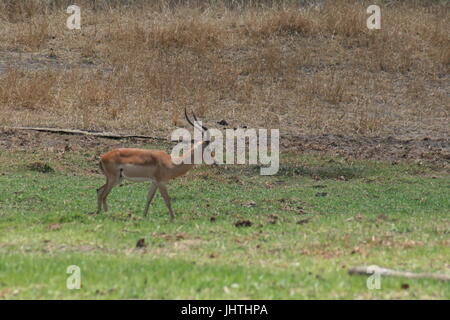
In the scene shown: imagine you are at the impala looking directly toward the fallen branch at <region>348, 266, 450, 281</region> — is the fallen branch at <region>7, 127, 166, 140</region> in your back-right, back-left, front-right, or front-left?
back-left

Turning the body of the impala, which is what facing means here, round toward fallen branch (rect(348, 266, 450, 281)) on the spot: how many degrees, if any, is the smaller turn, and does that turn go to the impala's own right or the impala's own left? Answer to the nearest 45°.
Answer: approximately 45° to the impala's own right

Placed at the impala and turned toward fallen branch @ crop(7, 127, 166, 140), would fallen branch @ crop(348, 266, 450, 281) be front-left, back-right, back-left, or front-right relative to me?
back-right

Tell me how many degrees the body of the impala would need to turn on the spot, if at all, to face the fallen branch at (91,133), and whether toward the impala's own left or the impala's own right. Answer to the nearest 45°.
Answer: approximately 90° to the impala's own left

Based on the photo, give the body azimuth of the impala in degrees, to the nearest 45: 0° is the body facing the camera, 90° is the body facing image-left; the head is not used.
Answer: approximately 270°
